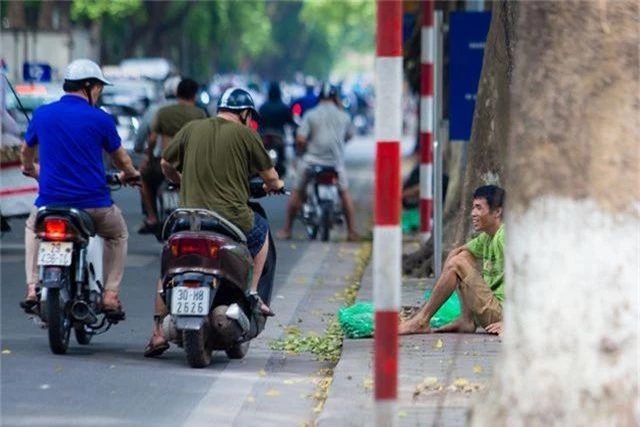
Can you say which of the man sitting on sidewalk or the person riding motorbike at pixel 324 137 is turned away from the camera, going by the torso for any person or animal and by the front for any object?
the person riding motorbike

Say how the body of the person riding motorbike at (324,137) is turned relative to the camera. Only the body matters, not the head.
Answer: away from the camera

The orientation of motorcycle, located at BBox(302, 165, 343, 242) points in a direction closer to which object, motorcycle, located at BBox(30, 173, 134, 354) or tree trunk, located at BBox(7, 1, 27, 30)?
the tree trunk

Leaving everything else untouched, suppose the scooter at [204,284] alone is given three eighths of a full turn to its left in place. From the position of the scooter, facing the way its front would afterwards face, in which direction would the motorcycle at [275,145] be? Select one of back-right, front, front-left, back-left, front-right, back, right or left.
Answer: right

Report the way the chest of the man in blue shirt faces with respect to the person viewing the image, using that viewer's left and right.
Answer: facing away from the viewer and to the right of the viewer

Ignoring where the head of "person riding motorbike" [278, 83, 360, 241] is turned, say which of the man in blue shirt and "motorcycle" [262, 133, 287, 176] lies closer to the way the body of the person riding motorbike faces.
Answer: the motorcycle

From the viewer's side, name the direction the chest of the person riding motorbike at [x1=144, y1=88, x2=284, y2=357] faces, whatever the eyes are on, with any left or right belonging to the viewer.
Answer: facing away from the viewer and to the right of the viewer

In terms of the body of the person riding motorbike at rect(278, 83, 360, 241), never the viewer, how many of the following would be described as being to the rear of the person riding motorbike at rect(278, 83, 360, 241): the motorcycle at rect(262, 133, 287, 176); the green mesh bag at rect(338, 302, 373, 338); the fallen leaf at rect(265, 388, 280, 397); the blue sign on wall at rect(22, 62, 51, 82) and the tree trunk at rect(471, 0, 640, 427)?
3

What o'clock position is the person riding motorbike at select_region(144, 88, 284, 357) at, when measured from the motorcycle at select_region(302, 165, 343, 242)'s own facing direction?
The person riding motorbike is roughly at 6 o'clock from the motorcycle.

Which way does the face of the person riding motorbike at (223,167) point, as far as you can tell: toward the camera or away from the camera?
away from the camera

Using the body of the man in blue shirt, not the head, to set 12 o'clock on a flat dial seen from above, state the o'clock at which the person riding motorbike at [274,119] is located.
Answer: The person riding motorbike is roughly at 11 o'clock from the man in blue shirt.

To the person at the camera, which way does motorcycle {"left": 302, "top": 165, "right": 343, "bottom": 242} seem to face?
facing away from the viewer

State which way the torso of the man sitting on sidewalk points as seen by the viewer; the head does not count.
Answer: to the viewer's left

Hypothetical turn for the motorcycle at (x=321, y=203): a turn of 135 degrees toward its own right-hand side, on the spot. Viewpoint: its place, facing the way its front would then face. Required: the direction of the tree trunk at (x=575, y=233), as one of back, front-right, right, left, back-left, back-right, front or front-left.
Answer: front-right
